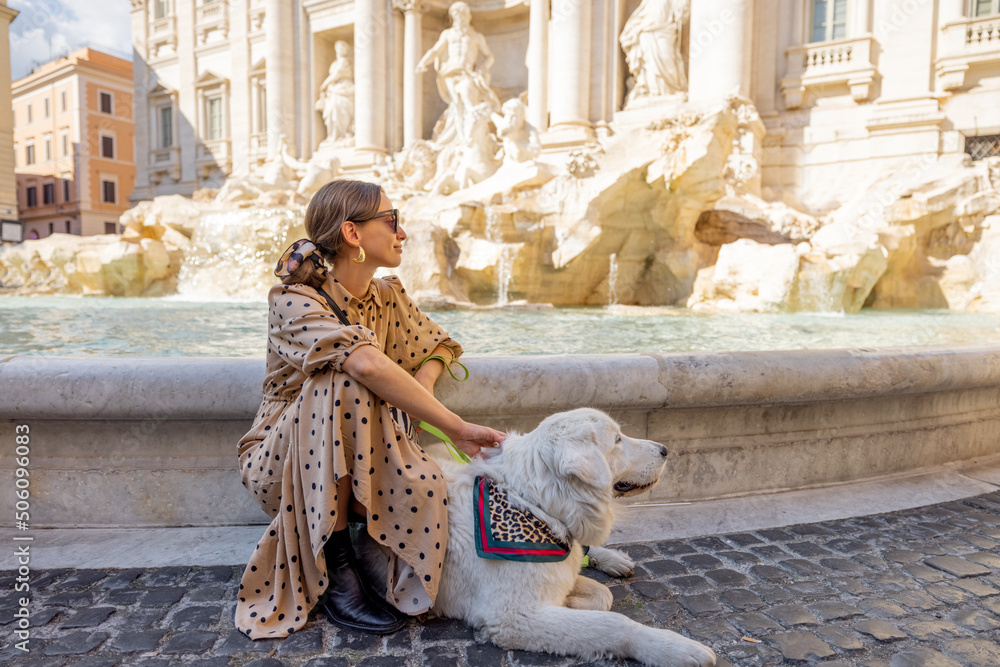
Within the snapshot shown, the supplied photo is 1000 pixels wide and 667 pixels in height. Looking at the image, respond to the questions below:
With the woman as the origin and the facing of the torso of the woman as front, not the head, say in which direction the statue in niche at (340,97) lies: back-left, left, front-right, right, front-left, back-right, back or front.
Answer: back-left

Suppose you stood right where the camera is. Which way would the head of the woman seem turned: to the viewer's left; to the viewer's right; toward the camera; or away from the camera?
to the viewer's right

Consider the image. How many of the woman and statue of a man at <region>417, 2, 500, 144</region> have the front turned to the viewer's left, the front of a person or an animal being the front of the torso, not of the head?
0

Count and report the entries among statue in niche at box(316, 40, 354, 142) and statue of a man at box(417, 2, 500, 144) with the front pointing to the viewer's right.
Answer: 0

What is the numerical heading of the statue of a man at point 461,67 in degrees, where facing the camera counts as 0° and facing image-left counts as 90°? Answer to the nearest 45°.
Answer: approximately 0°

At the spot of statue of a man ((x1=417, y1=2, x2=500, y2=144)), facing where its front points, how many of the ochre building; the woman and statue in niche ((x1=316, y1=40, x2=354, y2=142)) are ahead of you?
1

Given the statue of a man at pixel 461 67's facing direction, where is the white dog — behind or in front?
in front

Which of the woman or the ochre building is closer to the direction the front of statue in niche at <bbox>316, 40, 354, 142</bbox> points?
the woman

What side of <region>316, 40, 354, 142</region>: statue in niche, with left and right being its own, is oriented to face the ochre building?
right

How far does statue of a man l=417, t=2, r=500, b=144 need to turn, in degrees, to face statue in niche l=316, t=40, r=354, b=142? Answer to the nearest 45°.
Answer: approximately 135° to its right

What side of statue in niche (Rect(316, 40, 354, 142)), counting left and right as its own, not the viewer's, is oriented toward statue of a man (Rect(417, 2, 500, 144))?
left

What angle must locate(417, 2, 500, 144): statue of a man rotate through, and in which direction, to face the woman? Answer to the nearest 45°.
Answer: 0° — it already faces them

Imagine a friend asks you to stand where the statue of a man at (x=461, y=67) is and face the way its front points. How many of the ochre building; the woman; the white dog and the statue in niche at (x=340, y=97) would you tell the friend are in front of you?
2

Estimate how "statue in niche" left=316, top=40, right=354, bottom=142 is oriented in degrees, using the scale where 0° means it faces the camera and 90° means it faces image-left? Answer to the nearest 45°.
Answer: approximately 45°

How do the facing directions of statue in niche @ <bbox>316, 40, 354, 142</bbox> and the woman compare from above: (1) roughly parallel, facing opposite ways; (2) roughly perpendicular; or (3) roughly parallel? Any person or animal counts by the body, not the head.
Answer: roughly perpendicular

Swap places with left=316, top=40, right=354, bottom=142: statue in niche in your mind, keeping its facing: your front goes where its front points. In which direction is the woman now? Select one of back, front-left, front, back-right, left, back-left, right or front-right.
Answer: front-left

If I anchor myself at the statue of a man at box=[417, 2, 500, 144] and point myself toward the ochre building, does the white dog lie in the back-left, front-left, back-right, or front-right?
back-left
